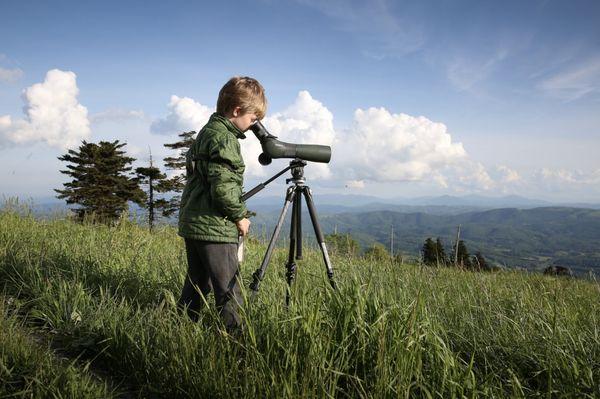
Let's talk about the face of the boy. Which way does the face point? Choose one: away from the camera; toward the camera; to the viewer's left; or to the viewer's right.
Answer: to the viewer's right

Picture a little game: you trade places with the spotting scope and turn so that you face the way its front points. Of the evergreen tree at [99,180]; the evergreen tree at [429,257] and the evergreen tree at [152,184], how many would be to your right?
0

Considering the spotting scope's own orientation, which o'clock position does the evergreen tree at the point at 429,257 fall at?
The evergreen tree is roughly at 10 o'clock from the spotting scope.

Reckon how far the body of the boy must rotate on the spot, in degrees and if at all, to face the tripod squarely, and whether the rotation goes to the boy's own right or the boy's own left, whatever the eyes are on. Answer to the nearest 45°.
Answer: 0° — they already face it

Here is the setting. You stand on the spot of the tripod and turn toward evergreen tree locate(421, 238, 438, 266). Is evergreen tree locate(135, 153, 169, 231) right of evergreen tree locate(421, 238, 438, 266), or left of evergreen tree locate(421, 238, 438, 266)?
left

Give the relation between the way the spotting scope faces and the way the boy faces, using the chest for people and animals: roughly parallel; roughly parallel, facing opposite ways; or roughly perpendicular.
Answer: roughly parallel

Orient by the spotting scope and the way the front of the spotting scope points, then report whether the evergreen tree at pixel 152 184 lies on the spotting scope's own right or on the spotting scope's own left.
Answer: on the spotting scope's own left

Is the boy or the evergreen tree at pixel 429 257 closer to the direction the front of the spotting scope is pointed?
the evergreen tree

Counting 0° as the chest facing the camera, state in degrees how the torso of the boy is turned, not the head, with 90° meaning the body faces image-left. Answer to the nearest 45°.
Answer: approximately 270°

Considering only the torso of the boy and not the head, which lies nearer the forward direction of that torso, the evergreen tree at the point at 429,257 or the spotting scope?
the spotting scope

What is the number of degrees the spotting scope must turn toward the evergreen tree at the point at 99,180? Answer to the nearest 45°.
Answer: approximately 135° to its left

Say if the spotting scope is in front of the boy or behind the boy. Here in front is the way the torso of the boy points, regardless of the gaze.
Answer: in front

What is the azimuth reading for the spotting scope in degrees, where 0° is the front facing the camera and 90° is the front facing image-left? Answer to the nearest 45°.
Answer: approximately 270°

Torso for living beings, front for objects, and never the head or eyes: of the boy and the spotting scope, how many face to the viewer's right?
2
